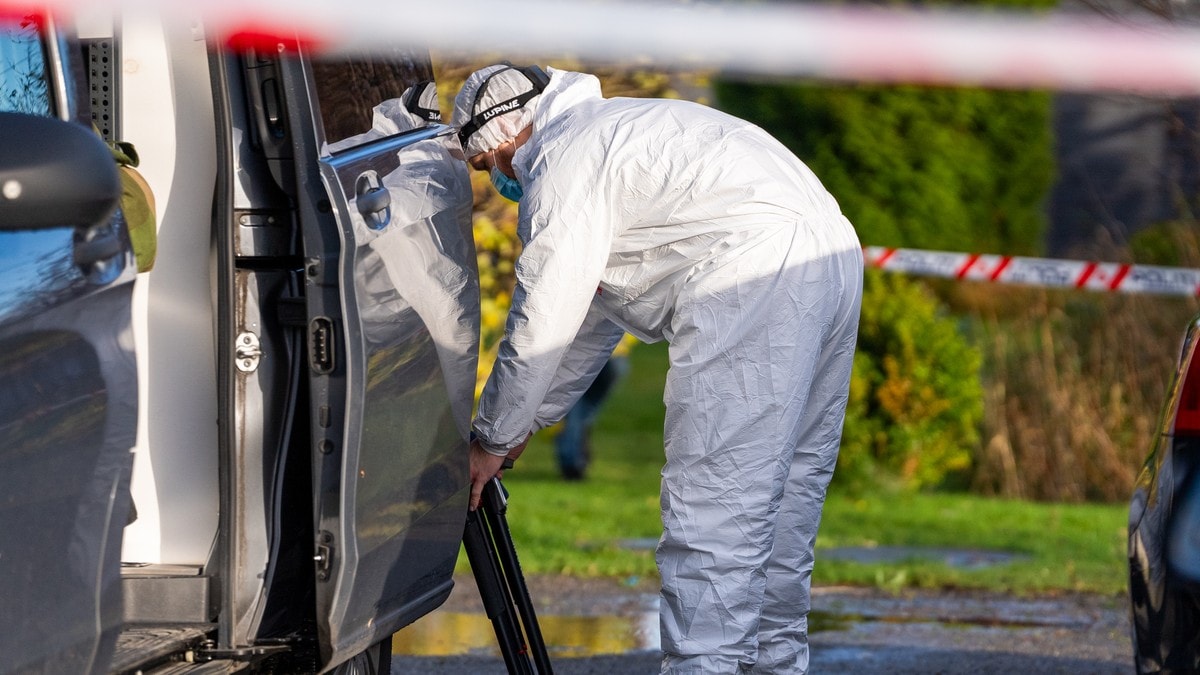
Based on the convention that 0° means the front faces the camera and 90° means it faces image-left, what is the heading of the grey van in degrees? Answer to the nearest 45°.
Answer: approximately 45°

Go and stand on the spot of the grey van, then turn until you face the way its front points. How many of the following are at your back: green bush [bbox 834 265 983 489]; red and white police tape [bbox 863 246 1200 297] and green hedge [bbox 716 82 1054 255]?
3

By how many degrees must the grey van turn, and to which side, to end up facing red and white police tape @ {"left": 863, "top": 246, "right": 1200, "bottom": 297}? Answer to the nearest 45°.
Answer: approximately 180°

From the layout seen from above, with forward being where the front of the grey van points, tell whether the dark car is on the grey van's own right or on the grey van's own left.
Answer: on the grey van's own left

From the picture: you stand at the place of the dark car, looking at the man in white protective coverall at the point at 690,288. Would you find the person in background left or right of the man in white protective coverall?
right

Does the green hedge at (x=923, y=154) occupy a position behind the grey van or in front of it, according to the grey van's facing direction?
behind

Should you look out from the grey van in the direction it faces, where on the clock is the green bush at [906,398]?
The green bush is roughly at 6 o'clock from the grey van.
